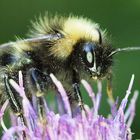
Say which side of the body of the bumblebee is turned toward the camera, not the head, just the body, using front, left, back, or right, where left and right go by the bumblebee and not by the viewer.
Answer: right
